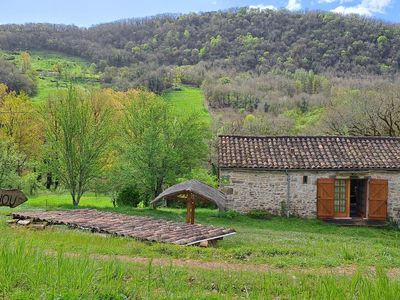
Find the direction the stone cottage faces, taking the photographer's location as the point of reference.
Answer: facing the viewer

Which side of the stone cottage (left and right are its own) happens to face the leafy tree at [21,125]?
right

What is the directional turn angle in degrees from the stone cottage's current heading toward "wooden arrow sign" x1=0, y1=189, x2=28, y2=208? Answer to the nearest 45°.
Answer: approximately 45° to its right

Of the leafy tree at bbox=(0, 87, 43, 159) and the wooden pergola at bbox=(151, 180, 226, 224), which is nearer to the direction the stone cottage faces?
the wooden pergola

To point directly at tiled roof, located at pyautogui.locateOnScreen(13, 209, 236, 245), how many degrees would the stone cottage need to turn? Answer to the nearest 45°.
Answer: approximately 45° to its right

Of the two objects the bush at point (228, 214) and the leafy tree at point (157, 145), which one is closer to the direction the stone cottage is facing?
the bush

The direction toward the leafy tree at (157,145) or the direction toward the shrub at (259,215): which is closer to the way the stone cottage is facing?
the shrub

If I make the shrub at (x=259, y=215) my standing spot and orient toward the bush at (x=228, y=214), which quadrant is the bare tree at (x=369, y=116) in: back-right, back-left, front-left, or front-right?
back-right

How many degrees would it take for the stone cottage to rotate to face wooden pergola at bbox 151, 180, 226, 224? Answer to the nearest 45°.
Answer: approximately 45° to its right

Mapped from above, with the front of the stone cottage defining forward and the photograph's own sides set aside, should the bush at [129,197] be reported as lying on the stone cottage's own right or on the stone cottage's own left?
on the stone cottage's own right

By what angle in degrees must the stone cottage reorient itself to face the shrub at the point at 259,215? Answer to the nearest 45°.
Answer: approximately 90° to its right

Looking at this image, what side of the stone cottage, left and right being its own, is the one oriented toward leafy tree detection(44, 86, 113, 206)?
right

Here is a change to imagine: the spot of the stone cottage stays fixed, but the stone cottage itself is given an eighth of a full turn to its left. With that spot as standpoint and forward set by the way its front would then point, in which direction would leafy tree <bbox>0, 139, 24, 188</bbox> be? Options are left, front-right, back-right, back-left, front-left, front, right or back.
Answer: back-right

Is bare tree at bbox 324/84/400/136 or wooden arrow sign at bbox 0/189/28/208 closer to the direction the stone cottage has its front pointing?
the wooden arrow sign
